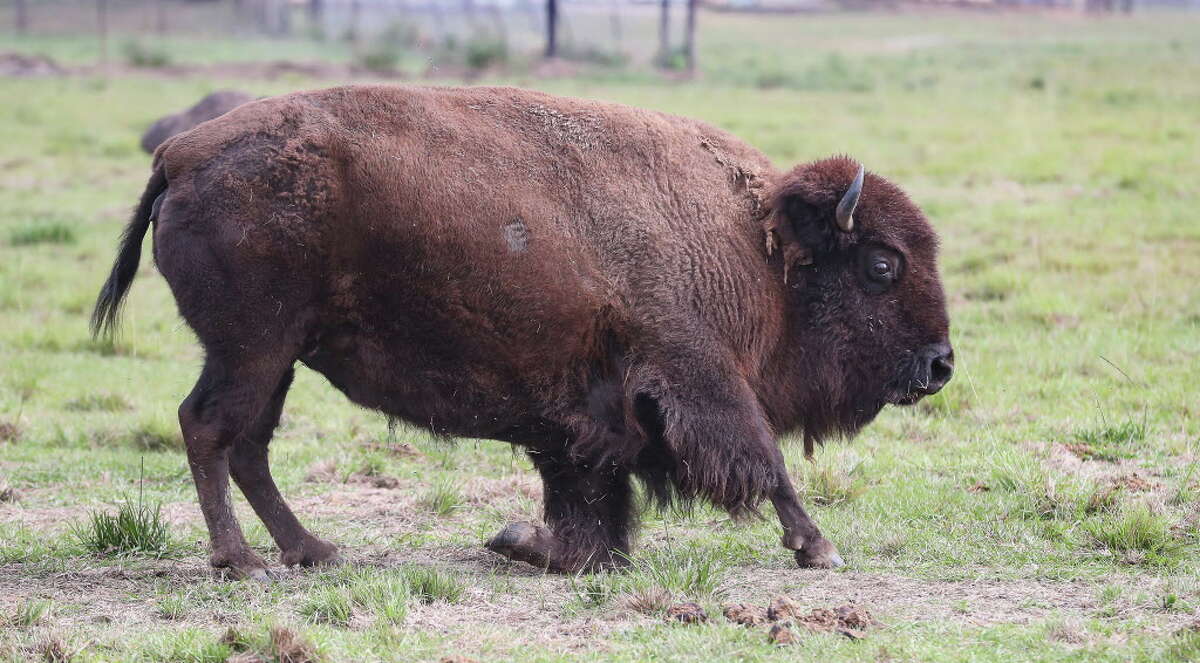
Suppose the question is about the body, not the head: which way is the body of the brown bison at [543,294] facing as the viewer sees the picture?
to the viewer's right

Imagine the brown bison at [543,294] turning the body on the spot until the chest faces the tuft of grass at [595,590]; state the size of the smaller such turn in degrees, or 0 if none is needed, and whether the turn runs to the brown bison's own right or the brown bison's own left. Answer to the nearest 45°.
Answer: approximately 90° to the brown bison's own right

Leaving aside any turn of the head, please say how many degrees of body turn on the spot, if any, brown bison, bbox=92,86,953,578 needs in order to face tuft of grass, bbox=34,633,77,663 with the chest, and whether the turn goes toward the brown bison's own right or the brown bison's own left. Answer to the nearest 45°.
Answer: approximately 135° to the brown bison's own right

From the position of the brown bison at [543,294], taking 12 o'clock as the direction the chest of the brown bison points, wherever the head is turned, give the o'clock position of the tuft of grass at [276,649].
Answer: The tuft of grass is roughly at 4 o'clock from the brown bison.

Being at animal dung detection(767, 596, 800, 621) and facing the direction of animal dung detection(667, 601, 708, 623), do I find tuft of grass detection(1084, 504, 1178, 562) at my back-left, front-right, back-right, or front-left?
back-right

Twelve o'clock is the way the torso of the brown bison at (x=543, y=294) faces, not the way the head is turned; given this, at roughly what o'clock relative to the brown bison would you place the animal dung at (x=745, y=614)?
The animal dung is roughly at 2 o'clock from the brown bison.

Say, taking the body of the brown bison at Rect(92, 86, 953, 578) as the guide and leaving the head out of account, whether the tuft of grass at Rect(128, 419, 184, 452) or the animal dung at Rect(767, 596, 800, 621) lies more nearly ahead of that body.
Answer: the animal dung

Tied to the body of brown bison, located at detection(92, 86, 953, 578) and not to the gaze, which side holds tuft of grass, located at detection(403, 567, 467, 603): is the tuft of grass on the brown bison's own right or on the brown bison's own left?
on the brown bison's own right

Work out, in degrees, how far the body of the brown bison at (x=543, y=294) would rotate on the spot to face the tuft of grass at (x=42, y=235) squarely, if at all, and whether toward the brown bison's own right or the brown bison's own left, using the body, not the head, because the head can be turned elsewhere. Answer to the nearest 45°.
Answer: approximately 135° to the brown bison's own left

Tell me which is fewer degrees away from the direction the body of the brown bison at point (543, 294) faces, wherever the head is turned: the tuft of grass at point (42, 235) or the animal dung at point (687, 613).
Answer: the animal dung

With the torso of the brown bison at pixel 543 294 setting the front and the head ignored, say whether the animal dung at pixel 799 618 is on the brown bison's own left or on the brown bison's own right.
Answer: on the brown bison's own right
